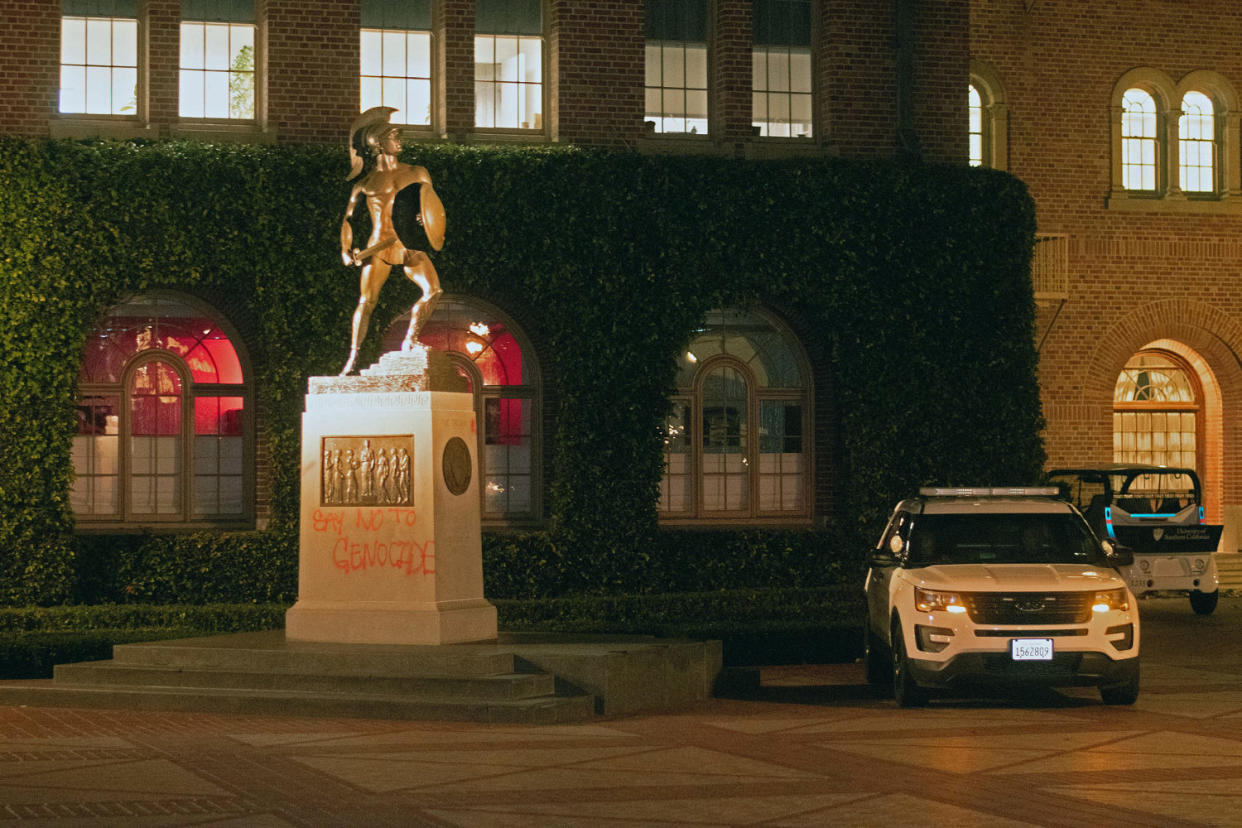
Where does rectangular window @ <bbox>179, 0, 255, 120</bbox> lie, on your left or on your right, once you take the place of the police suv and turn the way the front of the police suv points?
on your right

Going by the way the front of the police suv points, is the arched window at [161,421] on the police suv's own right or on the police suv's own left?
on the police suv's own right

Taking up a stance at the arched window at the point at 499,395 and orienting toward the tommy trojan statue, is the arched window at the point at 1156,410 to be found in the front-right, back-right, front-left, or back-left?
back-left

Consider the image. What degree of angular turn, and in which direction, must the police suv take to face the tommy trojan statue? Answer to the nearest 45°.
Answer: approximately 90° to its right

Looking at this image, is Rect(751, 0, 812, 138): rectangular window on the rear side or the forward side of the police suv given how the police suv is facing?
on the rear side

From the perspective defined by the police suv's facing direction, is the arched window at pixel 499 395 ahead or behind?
behind

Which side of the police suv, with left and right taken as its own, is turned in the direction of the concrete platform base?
right

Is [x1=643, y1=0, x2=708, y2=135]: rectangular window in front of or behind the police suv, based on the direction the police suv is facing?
behind

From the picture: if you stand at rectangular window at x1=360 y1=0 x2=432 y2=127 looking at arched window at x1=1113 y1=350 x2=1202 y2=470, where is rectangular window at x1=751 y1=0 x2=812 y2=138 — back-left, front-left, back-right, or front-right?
front-right

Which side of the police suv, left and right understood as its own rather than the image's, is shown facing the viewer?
front
